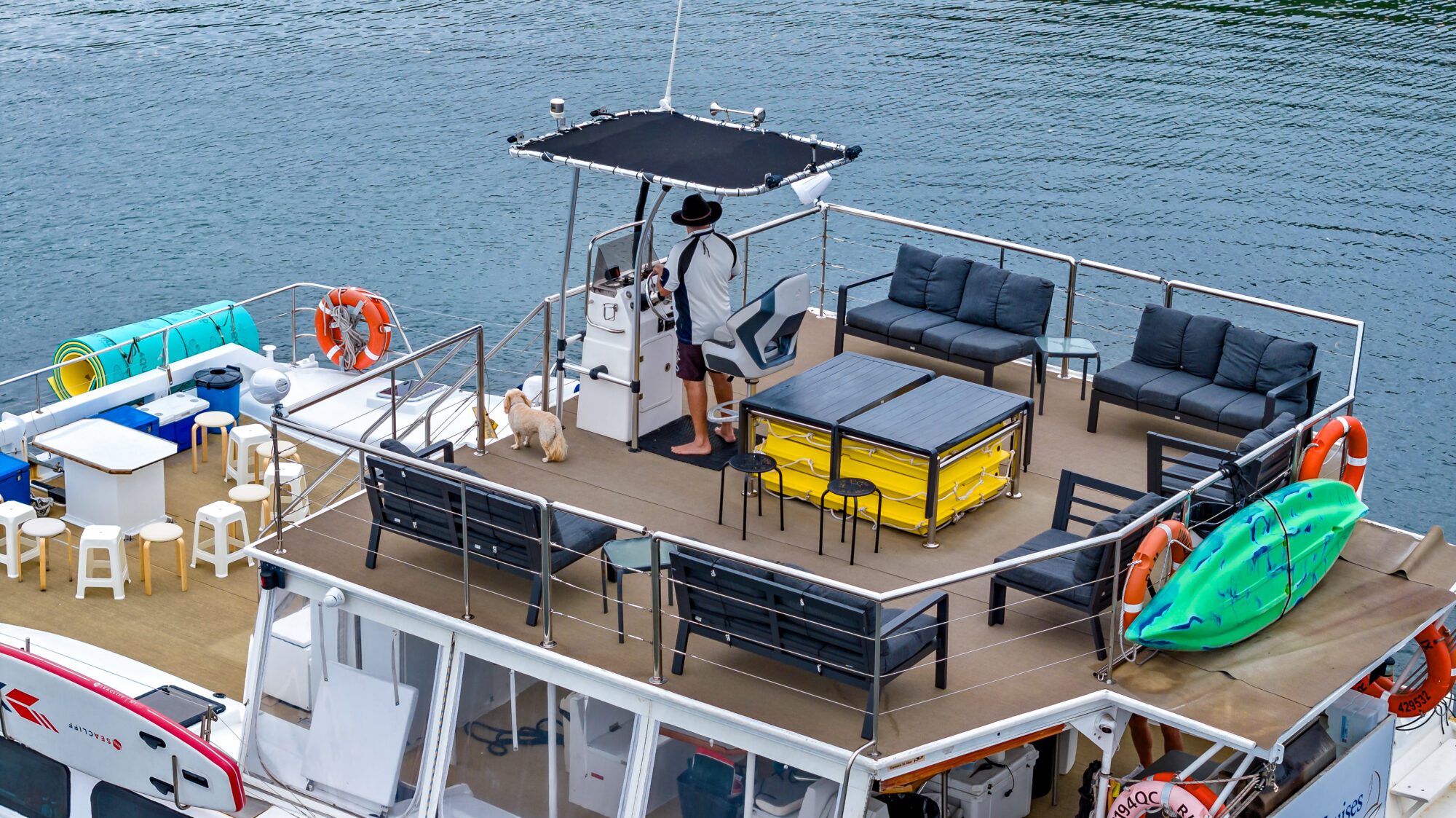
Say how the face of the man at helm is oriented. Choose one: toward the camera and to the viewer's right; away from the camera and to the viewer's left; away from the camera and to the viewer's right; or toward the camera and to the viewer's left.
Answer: away from the camera and to the viewer's left

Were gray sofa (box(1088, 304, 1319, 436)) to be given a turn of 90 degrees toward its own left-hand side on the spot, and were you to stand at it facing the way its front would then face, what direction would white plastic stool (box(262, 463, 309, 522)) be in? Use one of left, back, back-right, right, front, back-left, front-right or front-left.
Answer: back-right

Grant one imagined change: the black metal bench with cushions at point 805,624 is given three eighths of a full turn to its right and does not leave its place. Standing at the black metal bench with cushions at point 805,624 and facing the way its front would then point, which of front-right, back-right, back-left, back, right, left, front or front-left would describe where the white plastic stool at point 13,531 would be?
back-right

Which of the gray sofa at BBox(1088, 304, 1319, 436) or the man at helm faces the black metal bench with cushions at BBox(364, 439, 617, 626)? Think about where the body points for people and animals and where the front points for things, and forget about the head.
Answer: the gray sofa

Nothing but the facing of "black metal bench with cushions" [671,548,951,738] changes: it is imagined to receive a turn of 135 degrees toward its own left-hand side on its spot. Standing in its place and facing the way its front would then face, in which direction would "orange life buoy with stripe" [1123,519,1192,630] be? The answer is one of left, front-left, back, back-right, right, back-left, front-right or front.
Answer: back

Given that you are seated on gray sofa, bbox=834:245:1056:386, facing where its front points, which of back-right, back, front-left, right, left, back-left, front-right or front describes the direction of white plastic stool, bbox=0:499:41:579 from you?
front-right

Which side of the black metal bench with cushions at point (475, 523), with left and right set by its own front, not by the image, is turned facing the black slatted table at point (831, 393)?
front

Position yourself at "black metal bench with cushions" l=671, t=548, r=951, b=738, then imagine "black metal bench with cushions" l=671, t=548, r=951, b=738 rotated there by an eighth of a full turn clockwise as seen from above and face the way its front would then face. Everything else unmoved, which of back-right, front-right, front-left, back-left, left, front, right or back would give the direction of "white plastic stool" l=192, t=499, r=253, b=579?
back-left

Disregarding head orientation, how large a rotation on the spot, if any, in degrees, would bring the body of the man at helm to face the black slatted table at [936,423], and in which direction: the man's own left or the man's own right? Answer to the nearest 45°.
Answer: approximately 180°

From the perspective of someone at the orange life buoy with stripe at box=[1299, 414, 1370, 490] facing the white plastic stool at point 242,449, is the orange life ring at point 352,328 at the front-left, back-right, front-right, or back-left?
front-right

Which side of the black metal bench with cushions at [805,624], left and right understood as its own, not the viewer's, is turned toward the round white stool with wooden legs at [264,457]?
left

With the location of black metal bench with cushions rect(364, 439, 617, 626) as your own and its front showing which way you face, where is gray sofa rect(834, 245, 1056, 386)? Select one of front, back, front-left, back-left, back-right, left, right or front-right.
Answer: front

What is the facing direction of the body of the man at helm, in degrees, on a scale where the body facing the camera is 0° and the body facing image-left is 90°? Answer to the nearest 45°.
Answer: approximately 135°

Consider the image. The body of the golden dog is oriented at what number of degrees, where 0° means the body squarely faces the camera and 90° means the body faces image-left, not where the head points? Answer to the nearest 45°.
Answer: approximately 135°

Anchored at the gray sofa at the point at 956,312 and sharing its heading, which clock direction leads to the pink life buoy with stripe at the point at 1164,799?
The pink life buoy with stripe is roughly at 10 o'clock from the gray sofa.
